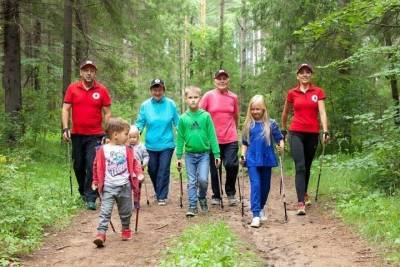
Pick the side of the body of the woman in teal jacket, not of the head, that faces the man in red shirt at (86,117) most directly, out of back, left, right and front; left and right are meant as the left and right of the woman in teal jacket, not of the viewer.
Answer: right

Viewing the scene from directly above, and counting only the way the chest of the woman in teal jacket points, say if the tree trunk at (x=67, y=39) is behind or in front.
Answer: behind

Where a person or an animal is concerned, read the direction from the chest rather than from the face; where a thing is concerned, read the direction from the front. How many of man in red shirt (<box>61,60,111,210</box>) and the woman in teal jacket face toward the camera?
2

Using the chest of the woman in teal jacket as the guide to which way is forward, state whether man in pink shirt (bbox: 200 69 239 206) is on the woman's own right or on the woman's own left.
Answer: on the woman's own left

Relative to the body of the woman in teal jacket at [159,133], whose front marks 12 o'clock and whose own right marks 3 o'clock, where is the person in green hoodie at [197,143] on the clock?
The person in green hoodie is roughly at 11 o'clock from the woman in teal jacket.

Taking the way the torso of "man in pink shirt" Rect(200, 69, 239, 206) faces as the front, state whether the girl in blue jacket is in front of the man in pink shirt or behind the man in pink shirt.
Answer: in front

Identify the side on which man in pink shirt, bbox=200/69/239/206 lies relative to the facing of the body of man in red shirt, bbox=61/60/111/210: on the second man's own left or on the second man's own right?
on the second man's own left

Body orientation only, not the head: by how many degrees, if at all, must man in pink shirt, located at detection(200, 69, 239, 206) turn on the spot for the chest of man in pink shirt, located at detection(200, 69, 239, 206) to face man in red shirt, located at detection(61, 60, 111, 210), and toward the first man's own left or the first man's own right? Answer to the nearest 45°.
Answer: approximately 90° to the first man's own right

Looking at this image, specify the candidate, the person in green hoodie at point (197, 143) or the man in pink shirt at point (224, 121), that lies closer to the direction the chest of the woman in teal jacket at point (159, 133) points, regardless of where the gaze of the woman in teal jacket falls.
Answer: the person in green hoodie

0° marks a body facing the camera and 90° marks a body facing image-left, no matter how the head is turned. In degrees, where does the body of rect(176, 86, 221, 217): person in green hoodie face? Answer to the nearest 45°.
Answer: approximately 0°
